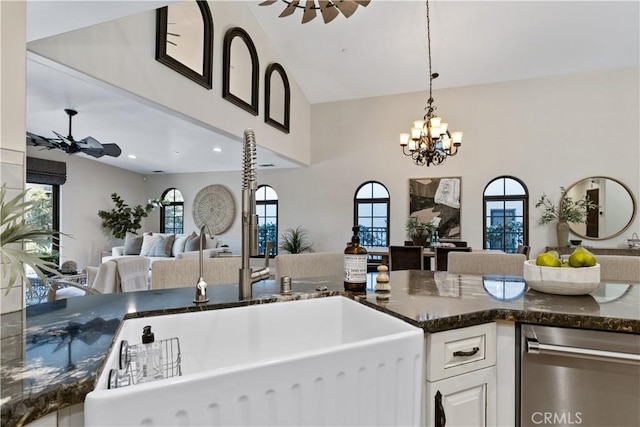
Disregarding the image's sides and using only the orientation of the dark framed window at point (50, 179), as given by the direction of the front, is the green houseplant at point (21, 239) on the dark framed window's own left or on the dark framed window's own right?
on the dark framed window's own right

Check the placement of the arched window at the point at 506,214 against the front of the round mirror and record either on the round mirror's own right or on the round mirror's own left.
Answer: on the round mirror's own right

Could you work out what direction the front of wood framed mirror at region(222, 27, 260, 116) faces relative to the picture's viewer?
facing the viewer and to the right of the viewer

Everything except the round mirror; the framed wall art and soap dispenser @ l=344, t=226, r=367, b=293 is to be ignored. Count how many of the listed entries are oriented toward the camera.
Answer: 3

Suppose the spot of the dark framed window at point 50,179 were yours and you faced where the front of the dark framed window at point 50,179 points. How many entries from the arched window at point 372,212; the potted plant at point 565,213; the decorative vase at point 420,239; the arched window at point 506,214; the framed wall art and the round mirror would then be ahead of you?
6

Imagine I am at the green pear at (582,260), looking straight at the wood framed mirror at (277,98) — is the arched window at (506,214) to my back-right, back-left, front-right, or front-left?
front-right

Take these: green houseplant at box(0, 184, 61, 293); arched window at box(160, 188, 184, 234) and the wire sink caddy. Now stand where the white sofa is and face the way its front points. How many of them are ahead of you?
2

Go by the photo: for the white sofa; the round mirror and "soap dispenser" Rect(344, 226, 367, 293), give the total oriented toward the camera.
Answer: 3

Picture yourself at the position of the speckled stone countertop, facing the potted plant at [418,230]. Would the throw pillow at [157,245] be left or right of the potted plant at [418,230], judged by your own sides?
left

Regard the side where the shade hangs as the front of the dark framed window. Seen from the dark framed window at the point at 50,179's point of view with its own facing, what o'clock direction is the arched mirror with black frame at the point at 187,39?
The arched mirror with black frame is roughly at 1 o'clock from the dark framed window.

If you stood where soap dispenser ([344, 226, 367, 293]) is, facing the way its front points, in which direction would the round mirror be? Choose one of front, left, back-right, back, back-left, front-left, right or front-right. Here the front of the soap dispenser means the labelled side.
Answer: back-left

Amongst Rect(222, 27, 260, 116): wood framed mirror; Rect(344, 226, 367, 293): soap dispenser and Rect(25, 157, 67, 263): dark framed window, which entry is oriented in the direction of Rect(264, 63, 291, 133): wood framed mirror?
the dark framed window

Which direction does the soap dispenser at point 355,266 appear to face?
toward the camera

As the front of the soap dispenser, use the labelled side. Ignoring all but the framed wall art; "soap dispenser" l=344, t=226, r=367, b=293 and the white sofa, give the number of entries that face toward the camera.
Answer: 3

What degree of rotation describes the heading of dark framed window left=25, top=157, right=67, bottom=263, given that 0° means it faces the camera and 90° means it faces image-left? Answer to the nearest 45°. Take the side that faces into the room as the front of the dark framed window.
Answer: approximately 315°

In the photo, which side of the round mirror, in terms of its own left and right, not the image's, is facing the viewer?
front
